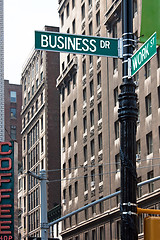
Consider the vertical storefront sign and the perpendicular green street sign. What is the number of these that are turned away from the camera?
0

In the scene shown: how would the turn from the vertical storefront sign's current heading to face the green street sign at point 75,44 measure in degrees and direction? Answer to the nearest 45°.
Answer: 0° — it already faces it

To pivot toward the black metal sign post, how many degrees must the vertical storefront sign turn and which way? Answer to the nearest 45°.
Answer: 0° — it already faces it

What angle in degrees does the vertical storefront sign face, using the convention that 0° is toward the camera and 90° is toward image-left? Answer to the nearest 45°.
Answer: approximately 0°

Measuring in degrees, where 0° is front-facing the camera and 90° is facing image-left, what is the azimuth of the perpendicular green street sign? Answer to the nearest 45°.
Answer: approximately 45°
